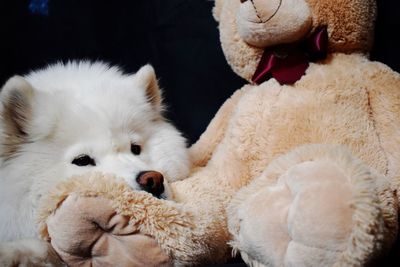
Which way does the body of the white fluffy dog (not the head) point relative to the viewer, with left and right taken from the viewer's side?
facing the viewer and to the right of the viewer

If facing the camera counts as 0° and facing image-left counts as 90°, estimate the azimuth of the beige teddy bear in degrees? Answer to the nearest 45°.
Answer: approximately 45°
